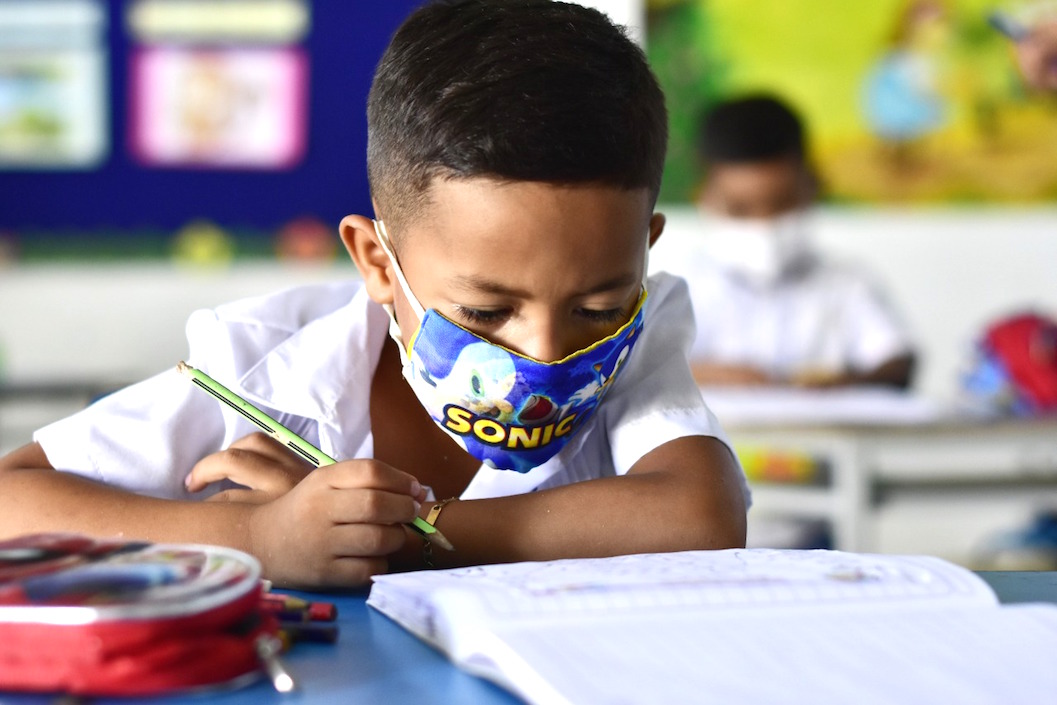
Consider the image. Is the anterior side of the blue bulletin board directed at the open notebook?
yes

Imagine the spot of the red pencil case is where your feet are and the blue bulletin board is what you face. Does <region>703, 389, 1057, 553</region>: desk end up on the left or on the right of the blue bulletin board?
right

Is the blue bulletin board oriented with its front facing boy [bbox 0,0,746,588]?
yes

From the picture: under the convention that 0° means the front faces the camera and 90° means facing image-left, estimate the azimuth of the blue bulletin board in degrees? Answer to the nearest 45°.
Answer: approximately 0°

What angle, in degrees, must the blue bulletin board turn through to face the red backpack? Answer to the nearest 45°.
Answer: approximately 45° to its left

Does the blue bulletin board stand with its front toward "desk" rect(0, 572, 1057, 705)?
yes

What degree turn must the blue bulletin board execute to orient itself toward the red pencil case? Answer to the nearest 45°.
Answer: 0° — it already faces it

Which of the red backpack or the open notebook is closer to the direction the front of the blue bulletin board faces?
the open notebook

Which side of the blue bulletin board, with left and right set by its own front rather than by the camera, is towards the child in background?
left
